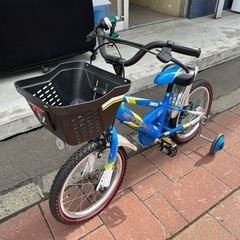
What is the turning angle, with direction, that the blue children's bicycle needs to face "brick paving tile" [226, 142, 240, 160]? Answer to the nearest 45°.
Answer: approximately 180°

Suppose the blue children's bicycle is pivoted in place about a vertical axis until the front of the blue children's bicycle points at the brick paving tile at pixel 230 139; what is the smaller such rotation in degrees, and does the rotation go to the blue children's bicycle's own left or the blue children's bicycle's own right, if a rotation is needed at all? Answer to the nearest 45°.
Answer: approximately 180°

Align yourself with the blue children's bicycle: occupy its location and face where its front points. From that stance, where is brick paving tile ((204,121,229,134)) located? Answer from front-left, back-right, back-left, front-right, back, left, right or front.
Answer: back

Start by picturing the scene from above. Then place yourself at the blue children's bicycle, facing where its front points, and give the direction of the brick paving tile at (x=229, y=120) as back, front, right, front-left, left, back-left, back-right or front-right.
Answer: back

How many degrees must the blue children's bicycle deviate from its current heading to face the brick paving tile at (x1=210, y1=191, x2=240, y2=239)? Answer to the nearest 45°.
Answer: approximately 135° to its left

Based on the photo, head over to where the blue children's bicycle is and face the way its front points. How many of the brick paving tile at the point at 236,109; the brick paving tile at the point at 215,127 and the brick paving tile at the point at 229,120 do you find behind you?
3

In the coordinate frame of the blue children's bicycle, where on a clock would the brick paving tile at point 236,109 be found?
The brick paving tile is roughly at 6 o'clock from the blue children's bicycle.

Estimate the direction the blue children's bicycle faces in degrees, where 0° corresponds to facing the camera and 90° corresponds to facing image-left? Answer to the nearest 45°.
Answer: approximately 45°
